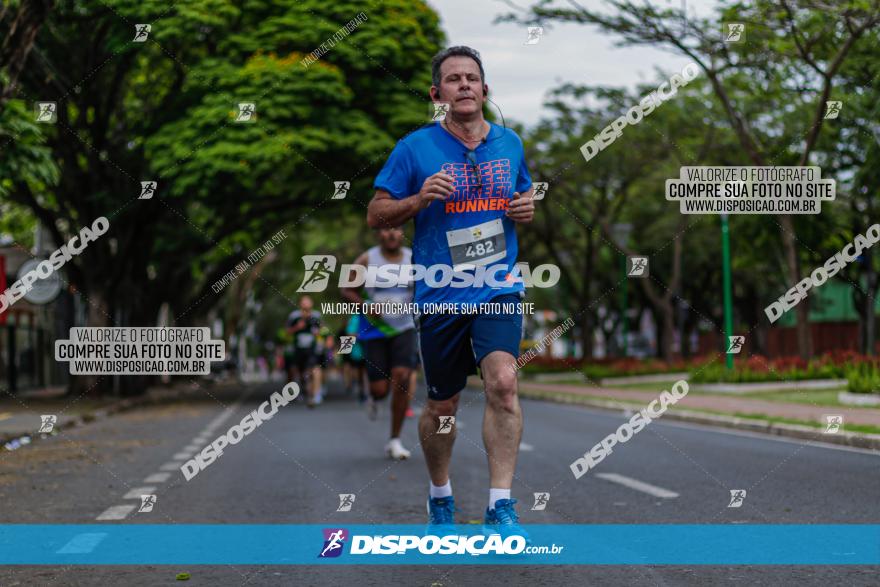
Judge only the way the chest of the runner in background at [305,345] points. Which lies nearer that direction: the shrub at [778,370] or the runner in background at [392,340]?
the runner in background

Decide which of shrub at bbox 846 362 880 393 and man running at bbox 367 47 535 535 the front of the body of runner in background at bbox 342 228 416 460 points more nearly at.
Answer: the man running

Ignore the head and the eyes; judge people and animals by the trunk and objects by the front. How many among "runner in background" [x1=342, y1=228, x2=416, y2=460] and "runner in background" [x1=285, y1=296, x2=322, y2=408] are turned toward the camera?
2

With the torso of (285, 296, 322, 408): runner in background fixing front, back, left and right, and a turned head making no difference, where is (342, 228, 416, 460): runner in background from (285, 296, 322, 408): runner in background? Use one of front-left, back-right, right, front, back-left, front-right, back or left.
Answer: front

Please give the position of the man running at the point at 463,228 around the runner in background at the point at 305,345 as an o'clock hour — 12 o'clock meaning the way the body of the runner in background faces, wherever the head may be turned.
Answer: The man running is roughly at 12 o'clock from the runner in background.

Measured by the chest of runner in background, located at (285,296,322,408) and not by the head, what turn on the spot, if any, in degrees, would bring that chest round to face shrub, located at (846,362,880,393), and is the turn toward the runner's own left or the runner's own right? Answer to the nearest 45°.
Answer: approximately 45° to the runner's own left

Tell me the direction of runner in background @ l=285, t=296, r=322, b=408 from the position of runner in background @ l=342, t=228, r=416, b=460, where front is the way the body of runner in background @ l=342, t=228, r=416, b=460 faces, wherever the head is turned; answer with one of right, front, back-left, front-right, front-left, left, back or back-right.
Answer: back

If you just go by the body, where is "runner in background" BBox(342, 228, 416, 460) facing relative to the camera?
toward the camera

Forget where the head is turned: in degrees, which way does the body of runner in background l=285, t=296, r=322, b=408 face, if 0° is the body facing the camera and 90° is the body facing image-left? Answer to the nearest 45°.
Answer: approximately 0°

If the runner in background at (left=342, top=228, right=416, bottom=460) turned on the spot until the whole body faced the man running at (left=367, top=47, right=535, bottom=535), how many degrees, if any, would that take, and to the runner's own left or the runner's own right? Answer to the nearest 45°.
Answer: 0° — they already face them
